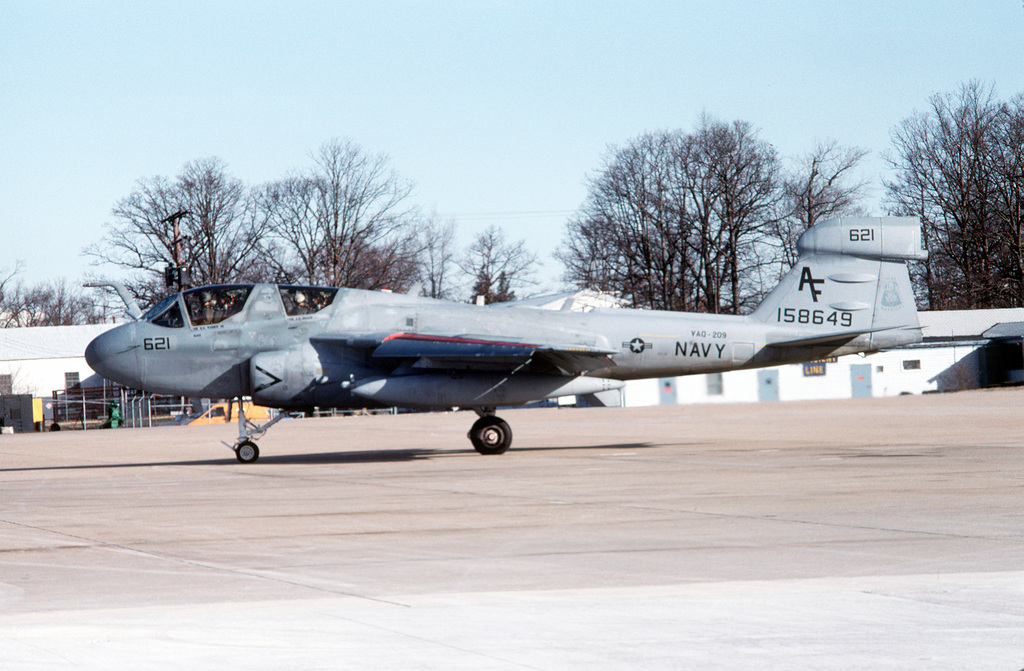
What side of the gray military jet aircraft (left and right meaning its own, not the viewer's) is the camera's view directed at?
left
